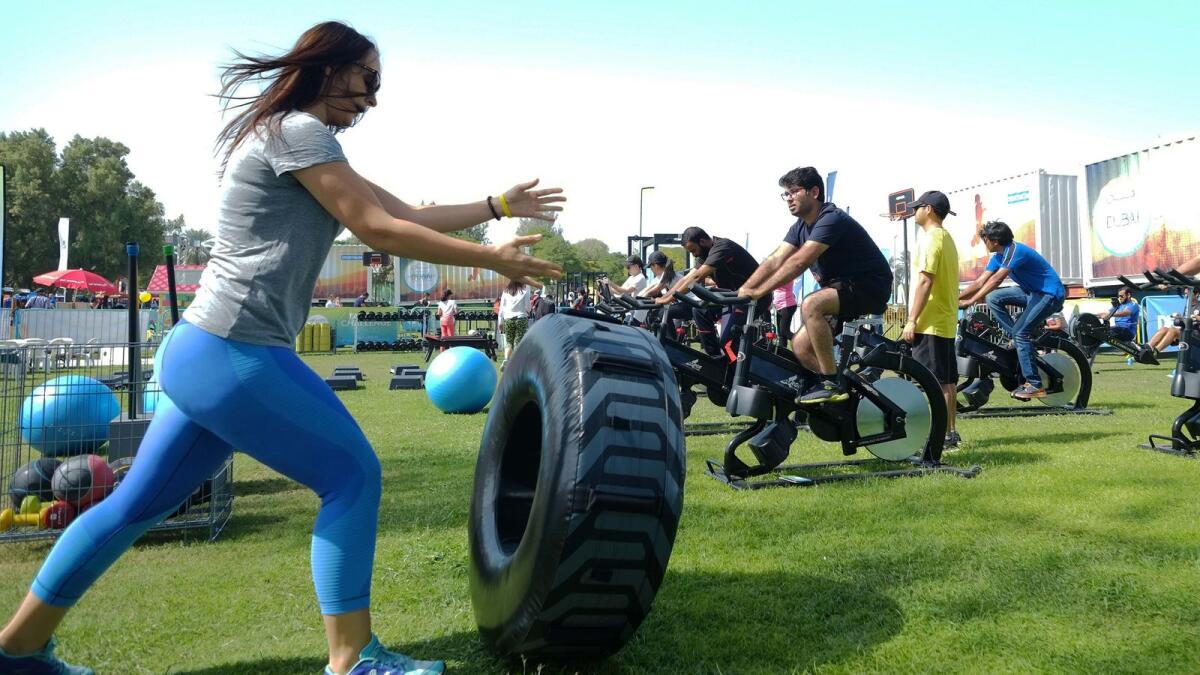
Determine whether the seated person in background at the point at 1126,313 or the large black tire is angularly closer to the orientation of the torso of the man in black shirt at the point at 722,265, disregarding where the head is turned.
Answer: the large black tire

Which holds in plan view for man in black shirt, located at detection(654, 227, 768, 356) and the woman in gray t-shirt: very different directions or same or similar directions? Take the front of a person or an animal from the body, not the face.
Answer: very different directions

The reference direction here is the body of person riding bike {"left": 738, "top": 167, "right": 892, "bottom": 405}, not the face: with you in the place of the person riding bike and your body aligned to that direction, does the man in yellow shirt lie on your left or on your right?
on your right

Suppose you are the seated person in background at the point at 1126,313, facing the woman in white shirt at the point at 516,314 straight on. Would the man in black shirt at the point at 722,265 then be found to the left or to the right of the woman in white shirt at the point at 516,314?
left

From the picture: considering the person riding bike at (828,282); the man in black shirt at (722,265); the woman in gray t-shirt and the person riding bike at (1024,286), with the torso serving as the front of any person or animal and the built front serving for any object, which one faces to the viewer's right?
the woman in gray t-shirt

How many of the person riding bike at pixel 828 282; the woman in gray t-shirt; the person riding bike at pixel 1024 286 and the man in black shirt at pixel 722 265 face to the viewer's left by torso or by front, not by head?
3

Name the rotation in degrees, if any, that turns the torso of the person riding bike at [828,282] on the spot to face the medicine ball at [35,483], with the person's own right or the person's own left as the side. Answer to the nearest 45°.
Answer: approximately 45° to the person's own left

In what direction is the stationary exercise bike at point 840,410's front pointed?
to the viewer's left

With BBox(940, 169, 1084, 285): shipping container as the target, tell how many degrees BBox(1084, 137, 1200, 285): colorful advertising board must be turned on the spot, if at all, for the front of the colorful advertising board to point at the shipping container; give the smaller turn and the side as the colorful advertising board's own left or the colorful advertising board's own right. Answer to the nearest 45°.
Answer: approximately 90° to the colorful advertising board's own right

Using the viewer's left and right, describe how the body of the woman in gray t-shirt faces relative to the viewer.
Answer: facing to the right of the viewer

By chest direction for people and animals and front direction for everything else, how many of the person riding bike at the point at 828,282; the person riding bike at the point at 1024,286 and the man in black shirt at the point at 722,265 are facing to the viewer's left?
3

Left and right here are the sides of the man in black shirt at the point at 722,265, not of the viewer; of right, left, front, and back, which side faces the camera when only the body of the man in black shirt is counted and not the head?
left

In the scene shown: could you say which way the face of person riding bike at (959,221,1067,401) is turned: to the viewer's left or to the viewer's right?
to the viewer's left

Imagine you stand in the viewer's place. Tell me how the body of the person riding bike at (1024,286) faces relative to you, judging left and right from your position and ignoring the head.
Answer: facing to the left of the viewer

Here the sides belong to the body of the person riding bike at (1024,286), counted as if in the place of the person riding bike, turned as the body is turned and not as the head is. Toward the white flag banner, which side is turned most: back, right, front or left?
front

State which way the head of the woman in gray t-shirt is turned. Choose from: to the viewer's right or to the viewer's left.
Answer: to the viewer's right
